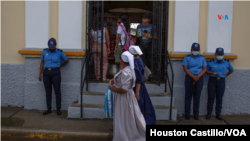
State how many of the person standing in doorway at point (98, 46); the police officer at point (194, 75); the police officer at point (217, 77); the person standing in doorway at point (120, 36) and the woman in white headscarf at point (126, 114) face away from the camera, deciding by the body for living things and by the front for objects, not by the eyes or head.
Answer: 1

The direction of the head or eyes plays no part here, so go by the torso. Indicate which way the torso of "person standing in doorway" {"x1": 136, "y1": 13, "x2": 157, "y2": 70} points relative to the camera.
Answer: toward the camera

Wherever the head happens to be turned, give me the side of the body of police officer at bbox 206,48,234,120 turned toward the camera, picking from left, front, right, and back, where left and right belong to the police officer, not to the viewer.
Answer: front

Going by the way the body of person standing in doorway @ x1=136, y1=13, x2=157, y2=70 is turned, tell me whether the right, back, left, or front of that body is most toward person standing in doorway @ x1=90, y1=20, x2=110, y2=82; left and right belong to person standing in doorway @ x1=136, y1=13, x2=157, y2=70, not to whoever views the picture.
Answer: right

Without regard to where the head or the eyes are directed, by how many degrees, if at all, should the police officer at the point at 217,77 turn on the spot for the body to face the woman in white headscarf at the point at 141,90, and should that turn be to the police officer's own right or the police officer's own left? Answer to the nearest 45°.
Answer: approximately 45° to the police officer's own right
